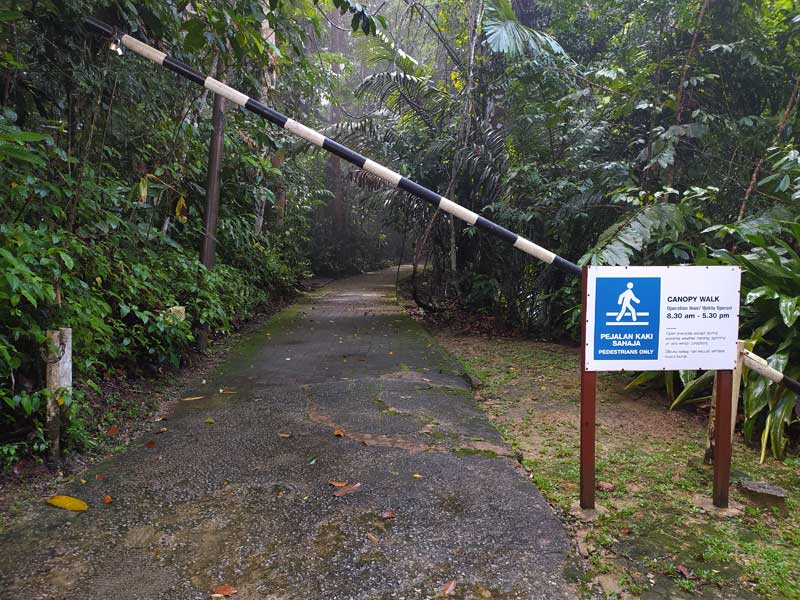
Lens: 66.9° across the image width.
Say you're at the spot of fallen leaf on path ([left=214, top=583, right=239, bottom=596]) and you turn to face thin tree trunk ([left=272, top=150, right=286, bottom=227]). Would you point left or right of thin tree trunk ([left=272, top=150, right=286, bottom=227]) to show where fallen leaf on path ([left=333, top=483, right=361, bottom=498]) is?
right

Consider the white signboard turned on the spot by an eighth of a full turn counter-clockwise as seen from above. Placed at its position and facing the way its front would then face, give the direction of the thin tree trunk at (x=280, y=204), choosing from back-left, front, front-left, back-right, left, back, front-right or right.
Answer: back

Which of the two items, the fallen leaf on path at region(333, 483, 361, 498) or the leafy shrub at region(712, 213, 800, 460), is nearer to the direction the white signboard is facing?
the fallen leaf on path

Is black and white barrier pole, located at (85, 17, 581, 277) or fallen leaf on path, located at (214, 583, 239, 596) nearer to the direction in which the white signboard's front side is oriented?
the fallen leaf on path

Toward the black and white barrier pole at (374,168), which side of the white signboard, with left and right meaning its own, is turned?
right

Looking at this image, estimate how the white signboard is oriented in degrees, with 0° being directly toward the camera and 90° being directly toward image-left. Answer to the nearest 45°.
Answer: approximately 0°

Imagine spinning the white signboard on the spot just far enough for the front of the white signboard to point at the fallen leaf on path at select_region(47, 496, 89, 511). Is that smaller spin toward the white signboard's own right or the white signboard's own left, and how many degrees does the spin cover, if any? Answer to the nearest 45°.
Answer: approximately 45° to the white signboard's own right

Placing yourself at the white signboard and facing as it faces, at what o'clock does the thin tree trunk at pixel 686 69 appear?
The thin tree trunk is roughly at 6 o'clock from the white signboard.

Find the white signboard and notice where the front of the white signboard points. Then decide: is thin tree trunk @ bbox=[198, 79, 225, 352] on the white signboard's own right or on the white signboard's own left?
on the white signboard's own right

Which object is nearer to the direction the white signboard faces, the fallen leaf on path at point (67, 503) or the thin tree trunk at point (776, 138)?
the fallen leaf on path

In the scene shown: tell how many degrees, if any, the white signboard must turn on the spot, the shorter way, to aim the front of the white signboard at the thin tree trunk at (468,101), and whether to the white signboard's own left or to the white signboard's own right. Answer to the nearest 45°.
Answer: approximately 135° to the white signboard's own right

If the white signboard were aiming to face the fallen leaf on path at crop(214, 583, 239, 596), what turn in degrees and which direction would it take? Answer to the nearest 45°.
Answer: approximately 45° to its right

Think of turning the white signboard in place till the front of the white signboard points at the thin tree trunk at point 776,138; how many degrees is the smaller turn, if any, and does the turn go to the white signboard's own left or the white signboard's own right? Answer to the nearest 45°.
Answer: approximately 180°
